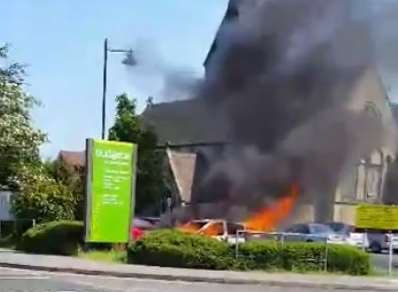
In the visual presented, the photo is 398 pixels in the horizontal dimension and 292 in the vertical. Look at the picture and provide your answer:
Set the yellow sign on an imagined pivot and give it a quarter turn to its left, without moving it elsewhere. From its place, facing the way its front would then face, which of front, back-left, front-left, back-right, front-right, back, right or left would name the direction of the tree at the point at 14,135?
back-left

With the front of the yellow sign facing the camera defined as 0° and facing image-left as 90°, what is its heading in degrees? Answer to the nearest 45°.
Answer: approximately 0°

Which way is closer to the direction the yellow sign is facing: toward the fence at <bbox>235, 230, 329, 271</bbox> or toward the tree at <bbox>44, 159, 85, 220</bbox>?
the fence

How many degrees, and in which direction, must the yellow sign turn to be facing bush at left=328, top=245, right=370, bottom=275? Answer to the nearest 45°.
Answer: approximately 45° to its right

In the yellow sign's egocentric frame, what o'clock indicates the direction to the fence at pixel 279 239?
The fence is roughly at 2 o'clock from the yellow sign.

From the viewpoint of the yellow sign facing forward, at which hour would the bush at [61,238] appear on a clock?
The bush is roughly at 3 o'clock from the yellow sign.

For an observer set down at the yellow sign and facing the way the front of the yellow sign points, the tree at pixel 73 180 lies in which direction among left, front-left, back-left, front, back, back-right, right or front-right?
back-right

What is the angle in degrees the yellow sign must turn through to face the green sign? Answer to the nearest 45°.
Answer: approximately 90° to its right

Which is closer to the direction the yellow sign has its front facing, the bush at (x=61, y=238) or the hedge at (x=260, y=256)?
the hedge

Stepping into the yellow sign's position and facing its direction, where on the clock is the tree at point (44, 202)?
The tree is roughly at 4 o'clock from the yellow sign.

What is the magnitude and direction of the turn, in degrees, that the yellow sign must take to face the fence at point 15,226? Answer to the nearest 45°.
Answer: approximately 135° to its right

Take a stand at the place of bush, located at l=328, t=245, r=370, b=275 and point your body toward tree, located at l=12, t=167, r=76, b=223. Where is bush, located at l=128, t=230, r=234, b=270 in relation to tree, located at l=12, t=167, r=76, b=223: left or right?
left
